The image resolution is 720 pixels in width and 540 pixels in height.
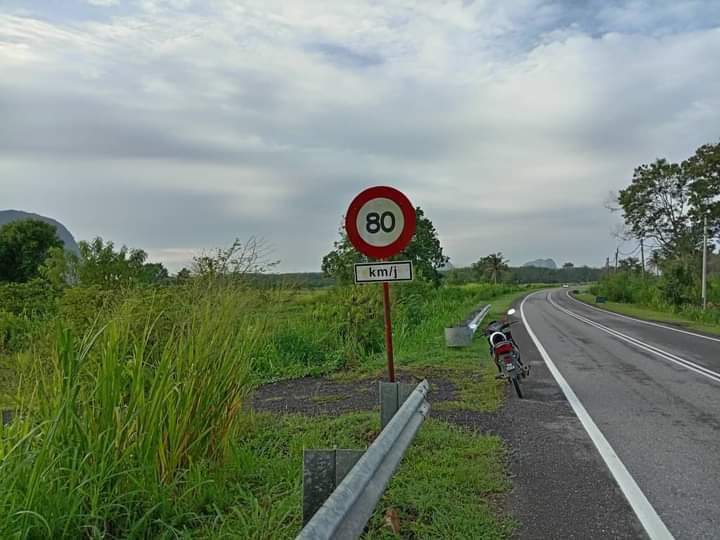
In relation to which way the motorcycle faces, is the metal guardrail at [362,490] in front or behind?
behind

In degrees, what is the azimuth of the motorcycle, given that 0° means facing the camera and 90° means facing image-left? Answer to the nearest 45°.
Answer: approximately 180°

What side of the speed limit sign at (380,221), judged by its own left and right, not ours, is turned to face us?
front

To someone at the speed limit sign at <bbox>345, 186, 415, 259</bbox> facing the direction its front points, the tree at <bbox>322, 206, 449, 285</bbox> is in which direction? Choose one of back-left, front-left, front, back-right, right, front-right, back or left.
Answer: back

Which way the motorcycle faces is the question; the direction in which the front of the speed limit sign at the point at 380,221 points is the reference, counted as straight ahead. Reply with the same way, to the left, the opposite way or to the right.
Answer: the opposite way

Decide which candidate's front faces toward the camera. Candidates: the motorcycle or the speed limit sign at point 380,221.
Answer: the speed limit sign

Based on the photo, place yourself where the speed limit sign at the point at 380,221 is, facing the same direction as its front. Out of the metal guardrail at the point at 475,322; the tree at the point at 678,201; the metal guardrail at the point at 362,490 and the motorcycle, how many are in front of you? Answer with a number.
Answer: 1

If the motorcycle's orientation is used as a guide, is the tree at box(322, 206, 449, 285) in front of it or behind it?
in front

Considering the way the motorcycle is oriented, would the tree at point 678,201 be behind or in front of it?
in front

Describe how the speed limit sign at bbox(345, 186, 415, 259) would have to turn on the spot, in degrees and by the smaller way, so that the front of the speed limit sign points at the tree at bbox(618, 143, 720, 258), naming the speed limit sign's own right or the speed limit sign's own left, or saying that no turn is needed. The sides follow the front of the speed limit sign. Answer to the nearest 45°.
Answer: approximately 135° to the speed limit sign's own left

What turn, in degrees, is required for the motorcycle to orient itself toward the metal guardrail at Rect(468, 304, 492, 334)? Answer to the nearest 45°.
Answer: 0° — it already faces it

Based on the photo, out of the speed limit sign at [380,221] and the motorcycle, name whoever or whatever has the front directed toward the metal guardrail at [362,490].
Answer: the speed limit sign

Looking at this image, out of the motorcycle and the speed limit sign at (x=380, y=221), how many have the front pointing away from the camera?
1

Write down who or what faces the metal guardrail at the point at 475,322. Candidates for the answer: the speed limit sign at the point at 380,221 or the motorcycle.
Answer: the motorcycle

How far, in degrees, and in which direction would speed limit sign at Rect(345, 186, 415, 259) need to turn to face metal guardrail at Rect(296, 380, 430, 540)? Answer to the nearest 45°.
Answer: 0° — it already faces it
